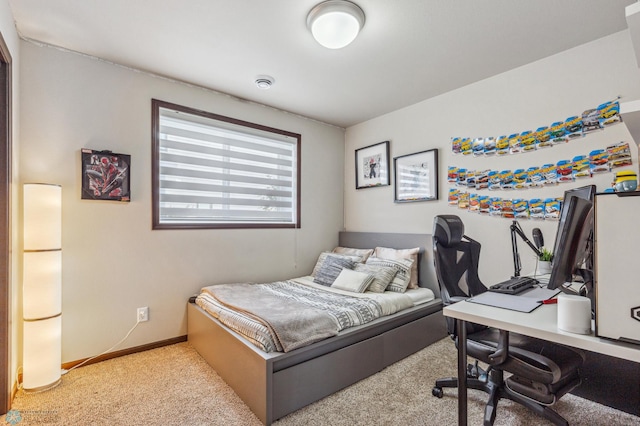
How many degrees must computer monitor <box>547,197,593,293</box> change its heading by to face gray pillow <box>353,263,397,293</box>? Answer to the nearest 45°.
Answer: approximately 45° to its right

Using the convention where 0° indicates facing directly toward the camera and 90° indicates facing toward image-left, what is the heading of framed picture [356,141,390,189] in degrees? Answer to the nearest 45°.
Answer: approximately 45°

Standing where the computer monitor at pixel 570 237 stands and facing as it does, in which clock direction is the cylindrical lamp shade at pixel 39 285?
The cylindrical lamp shade is roughly at 11 o'clock from the computer monitor.

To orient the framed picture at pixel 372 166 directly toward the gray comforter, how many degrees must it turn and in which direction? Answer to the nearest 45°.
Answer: approximately 45° to its left

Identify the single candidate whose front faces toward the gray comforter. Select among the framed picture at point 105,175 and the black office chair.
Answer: the framed picture

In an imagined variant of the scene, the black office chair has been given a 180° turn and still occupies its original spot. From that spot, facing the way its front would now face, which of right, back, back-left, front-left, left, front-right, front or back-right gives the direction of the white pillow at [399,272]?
front

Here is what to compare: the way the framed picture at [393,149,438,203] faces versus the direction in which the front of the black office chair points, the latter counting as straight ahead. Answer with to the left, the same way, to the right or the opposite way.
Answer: to the right

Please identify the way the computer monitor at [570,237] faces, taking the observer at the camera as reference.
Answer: facing to the left of the viewer

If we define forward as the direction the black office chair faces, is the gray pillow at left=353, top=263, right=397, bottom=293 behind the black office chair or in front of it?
behind
